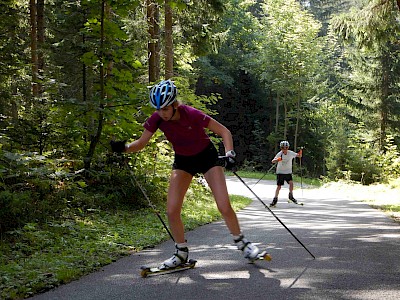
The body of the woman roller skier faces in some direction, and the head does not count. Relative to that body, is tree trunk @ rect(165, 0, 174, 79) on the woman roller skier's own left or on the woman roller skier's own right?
on the woman roller skier's own right

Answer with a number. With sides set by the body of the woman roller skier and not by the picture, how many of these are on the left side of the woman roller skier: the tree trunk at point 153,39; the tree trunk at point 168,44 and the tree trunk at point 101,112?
0

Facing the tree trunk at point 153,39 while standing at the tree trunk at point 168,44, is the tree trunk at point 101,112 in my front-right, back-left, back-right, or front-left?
front-left

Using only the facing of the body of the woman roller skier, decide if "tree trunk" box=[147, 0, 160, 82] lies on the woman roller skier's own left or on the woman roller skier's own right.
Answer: on the woman roller skier's own right

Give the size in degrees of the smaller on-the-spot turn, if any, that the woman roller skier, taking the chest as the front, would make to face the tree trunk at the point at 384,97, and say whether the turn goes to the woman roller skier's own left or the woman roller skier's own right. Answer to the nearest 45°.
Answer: approximately 180°

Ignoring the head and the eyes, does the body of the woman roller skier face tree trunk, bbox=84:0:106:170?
no

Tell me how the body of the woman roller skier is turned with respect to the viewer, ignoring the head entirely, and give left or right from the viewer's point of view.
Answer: facing the viewer and to the left of the viewer

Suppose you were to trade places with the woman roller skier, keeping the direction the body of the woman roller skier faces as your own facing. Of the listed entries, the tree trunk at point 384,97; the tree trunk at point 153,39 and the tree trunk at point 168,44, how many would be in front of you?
0

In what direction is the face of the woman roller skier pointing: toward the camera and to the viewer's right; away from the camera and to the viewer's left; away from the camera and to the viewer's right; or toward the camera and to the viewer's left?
toward the camera and to the viewer's left
